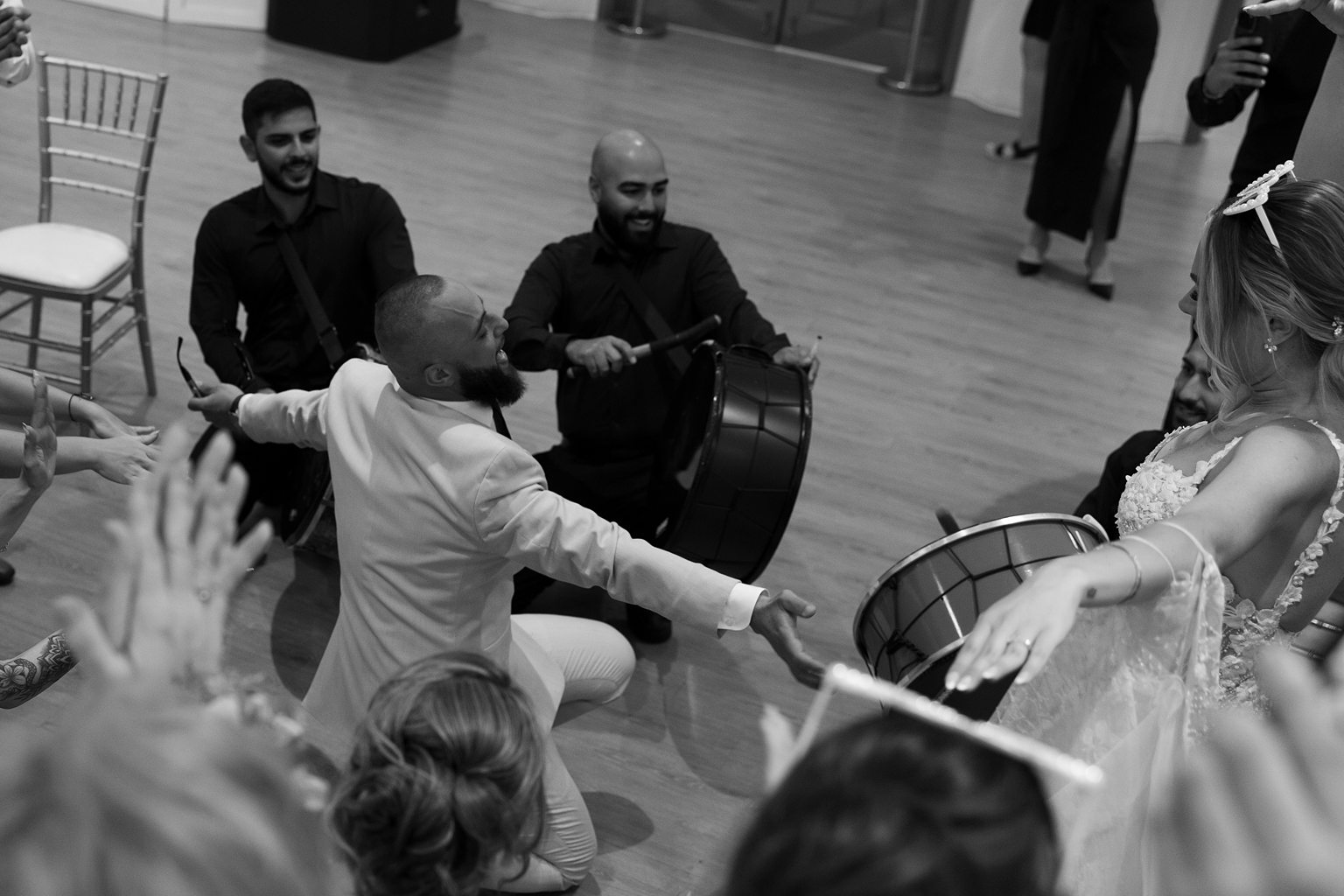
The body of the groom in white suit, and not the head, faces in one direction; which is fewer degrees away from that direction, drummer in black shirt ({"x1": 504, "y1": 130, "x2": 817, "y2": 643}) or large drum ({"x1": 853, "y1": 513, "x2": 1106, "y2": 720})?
the drummer in black shirt

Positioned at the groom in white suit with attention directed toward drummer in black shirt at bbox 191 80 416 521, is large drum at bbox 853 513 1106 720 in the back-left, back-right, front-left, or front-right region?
back-right

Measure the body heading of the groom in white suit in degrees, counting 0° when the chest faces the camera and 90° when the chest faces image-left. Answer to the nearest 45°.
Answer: approximately 225°

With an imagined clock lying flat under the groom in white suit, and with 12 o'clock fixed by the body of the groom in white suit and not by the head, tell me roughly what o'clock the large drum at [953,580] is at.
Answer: The large drum is roughly at 2 o'clock from the groom in white suit.

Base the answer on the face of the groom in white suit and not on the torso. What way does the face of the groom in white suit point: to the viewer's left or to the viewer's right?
to the viewer's right

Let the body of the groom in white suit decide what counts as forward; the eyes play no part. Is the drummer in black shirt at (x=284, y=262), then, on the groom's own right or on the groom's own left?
on the groom's own left

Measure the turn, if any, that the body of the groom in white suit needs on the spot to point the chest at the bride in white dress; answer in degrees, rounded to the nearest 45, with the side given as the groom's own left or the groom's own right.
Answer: approximately 90° to the groom's own right
